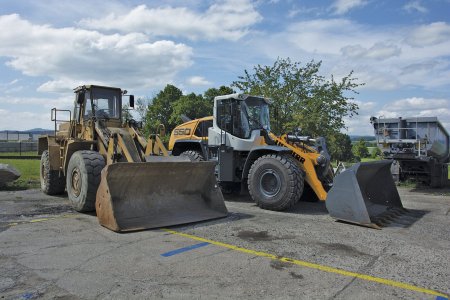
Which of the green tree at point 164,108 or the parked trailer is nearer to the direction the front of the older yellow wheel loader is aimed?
the parked trailer

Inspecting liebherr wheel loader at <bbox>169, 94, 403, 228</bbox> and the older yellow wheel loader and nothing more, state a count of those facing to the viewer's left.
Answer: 0

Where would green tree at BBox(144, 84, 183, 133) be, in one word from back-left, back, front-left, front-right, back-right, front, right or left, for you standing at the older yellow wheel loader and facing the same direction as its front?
back-left

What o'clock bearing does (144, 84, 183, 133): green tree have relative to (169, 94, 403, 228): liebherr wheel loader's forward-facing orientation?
The green tree is roughly at 7 o'clock from the liebherr wheel loader.

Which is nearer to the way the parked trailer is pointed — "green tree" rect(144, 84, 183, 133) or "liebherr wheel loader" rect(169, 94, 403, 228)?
the liebherr wheel loader

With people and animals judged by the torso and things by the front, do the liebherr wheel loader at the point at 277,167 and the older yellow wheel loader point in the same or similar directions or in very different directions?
same or similar directions

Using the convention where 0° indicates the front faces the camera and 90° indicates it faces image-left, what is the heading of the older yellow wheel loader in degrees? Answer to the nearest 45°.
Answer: approximately 315°

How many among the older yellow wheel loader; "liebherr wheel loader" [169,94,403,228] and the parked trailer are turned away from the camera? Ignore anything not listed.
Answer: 0

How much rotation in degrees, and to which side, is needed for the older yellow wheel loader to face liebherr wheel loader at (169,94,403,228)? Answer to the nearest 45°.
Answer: approximately 45° to its left

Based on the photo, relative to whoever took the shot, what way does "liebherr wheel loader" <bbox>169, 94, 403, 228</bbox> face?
facing the viewer and to the right of the viewer
